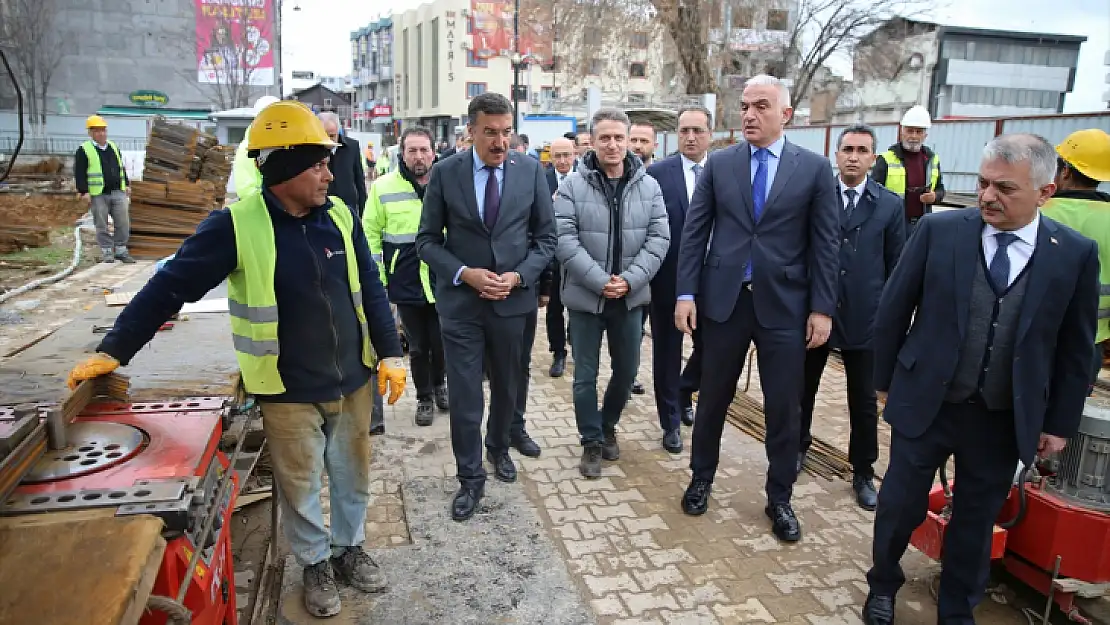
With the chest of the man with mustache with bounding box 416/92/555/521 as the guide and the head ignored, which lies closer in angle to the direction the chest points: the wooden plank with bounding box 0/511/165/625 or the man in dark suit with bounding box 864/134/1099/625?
the wooden plank

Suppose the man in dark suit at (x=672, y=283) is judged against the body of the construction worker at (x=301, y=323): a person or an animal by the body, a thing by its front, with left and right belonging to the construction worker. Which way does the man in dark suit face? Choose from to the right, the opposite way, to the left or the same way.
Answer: to the right

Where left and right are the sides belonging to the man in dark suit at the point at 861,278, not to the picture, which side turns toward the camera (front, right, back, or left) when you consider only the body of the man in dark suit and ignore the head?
front

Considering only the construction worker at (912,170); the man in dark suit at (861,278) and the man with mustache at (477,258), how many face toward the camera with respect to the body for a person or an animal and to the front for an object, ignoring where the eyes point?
3

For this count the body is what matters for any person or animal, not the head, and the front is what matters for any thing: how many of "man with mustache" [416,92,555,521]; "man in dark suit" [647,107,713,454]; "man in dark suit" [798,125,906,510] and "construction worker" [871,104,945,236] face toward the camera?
4

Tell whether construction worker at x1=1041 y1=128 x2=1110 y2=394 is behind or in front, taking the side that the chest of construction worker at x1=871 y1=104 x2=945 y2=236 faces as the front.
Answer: in front

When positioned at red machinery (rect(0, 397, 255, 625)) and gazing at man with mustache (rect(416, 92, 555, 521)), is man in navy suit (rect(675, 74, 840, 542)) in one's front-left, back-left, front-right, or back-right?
front-right

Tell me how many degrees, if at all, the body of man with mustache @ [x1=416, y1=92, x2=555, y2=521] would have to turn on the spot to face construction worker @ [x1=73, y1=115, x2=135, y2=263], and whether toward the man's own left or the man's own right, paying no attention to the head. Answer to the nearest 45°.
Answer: approximately 135° to the man's own right

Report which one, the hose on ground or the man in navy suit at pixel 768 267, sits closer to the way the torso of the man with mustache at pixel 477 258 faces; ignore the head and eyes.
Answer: the man in navy suit

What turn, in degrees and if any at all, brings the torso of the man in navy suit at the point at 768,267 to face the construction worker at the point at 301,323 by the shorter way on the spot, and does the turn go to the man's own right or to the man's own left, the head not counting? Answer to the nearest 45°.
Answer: approximately 45° to the man's own right

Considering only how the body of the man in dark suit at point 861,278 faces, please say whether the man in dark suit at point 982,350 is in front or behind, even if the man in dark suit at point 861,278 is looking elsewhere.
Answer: in front

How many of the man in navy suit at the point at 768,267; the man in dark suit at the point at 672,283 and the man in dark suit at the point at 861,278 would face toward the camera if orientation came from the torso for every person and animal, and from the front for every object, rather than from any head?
3

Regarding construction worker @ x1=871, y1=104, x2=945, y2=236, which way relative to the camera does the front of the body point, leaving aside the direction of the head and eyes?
toward the camera

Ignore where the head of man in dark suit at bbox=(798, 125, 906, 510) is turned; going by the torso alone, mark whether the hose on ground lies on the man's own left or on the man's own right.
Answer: on the man's own right

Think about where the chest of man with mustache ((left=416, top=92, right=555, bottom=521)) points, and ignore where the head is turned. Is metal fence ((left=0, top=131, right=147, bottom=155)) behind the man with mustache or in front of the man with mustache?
behind

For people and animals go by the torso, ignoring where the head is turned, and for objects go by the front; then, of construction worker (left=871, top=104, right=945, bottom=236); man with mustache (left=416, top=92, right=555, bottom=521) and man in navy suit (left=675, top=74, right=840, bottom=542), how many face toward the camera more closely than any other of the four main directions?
3
